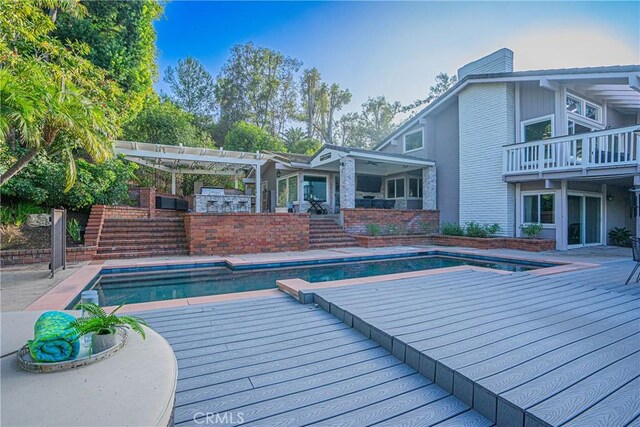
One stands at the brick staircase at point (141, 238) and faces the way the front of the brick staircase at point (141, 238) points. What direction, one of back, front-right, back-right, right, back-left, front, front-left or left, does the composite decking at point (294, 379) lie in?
front

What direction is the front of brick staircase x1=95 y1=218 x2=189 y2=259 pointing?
toward the camera

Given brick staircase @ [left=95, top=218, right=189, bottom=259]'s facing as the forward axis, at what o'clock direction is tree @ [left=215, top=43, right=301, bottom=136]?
The tree is roughly at 7 o'clock from the brick staircase.

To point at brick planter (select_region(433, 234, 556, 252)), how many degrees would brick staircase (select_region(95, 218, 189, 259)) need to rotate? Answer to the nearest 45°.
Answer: approximately 90° to its left

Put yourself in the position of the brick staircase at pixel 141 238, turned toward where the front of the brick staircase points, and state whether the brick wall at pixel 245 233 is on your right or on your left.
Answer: on your left

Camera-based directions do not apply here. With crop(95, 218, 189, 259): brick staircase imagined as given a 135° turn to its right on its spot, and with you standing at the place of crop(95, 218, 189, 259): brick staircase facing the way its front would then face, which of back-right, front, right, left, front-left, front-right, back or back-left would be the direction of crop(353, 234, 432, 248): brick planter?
back-right

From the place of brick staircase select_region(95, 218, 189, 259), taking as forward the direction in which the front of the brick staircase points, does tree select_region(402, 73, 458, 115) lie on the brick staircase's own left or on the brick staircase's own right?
on the brick staircase's own left

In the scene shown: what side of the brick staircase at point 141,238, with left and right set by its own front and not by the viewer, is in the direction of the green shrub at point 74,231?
right

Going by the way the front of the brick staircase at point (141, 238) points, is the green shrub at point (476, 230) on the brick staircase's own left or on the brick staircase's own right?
on the brick staircase's own left

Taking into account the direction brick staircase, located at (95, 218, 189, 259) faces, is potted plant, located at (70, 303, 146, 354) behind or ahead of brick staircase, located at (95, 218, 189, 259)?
ahead

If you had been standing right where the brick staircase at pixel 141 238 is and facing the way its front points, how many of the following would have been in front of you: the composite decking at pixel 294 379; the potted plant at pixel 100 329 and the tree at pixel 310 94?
2

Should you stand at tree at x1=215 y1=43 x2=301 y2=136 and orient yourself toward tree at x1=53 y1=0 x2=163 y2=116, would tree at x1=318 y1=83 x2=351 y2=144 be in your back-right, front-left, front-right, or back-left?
back-left

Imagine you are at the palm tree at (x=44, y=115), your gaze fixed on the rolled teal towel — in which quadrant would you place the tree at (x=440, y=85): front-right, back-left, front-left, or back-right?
back-left

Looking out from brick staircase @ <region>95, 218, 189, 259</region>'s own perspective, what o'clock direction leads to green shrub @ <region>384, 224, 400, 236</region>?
The green shrub is roughly at 9 o'clock from the brick staircase.

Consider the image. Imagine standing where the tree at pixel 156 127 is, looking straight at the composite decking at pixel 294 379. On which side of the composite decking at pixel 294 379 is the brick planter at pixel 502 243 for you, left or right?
left

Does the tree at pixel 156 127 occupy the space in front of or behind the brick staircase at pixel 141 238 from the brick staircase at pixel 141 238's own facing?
behind
